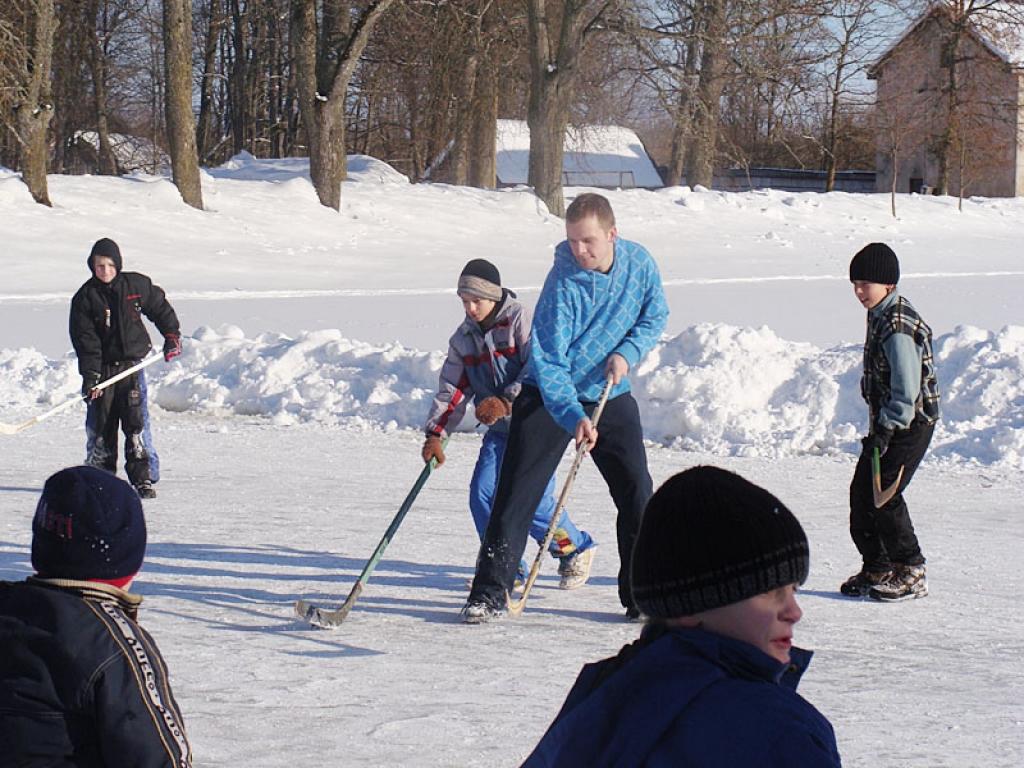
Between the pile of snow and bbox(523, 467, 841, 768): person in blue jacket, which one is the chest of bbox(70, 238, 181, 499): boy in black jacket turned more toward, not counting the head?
the person in blue jacket

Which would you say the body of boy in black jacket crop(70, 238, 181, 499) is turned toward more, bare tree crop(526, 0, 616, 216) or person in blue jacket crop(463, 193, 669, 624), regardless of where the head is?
the person in blue jacket

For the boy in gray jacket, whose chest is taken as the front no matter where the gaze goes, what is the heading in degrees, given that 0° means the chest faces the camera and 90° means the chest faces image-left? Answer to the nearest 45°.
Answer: approximately 45°

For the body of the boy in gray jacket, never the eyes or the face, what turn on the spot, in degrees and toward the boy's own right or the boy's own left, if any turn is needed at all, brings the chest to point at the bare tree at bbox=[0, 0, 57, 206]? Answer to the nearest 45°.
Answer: approximately 90° to the boy's own right

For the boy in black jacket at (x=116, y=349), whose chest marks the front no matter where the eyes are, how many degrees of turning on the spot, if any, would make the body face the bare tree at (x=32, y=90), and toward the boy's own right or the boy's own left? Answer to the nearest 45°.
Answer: approximately 180°

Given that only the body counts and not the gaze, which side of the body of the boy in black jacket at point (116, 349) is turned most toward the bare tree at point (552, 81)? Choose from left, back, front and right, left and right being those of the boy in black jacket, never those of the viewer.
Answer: back

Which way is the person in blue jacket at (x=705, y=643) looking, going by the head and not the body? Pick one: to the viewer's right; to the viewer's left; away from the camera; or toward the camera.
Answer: to the viewer's right

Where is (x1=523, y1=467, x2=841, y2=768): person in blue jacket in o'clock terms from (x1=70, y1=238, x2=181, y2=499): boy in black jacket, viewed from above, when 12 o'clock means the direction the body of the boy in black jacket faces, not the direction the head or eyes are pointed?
The person in blue jacket is roughly at 12 o'clock from the boy in black jacket.

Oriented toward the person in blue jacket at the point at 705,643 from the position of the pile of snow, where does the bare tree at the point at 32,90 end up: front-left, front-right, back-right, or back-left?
back-right

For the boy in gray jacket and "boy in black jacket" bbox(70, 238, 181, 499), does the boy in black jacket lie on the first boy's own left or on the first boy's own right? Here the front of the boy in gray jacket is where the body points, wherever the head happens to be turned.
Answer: on the first boy's own right

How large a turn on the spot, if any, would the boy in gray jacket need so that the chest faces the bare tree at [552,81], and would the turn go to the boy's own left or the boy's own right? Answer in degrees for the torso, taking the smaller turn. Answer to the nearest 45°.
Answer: approximately 135° to the boy's own right

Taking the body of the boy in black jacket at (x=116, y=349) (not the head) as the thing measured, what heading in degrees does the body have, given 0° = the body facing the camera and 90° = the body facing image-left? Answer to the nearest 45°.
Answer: approximately 0°
